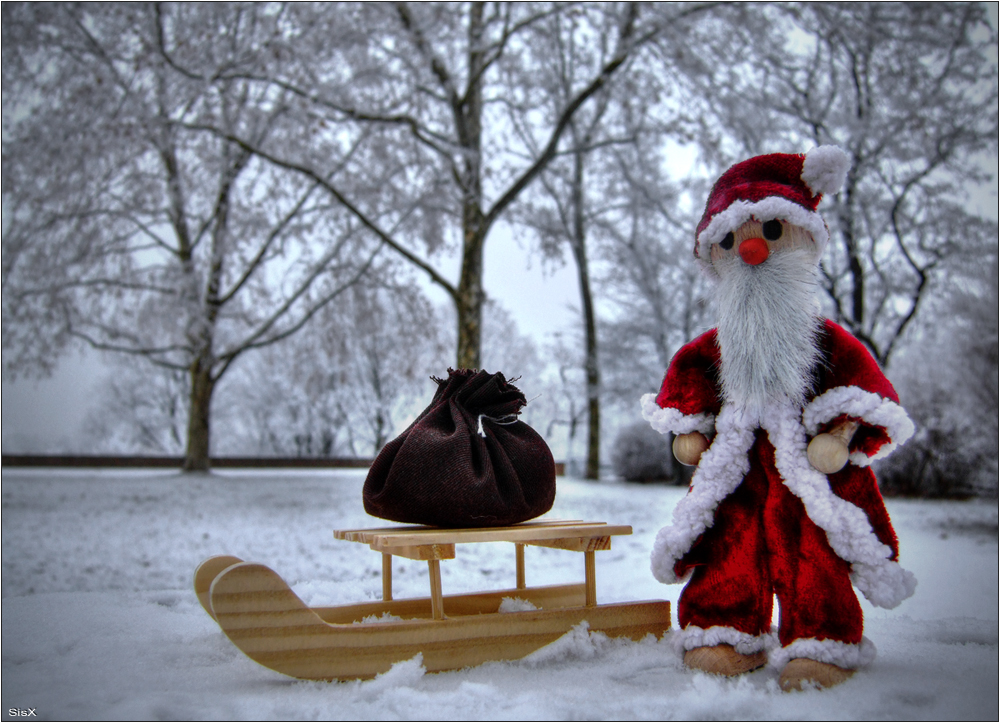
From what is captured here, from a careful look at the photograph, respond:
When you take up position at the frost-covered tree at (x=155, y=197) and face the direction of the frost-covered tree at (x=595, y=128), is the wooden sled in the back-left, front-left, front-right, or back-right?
front-right

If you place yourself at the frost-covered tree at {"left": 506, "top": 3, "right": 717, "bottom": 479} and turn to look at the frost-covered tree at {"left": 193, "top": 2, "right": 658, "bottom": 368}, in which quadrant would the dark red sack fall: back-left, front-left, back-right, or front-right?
front-left

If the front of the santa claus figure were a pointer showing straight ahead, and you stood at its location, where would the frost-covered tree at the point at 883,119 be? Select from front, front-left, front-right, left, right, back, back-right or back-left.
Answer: back

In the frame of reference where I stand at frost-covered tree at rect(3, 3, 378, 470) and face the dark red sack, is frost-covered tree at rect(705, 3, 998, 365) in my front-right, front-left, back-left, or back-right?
front-left

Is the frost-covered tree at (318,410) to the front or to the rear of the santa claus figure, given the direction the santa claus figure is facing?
to the rear

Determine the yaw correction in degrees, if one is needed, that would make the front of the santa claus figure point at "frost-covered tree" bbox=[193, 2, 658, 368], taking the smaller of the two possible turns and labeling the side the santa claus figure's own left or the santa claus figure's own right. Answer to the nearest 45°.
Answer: approximately 135° to the santa claus figure's own right

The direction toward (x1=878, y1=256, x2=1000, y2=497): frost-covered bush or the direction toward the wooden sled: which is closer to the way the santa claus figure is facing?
the wooden sled

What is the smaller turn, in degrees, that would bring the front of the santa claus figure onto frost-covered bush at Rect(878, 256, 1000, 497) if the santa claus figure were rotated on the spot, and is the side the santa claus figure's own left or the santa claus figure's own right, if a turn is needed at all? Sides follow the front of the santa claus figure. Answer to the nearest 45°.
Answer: approximately 180°

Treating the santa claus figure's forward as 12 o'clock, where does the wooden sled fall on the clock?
The wooden sled is roughly at 2 o'clock from the santa claus figure.

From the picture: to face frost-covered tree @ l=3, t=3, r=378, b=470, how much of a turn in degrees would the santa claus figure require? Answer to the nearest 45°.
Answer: approximately 135° to its right

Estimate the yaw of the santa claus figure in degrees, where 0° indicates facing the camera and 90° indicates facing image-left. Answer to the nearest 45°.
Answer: approximately 0°

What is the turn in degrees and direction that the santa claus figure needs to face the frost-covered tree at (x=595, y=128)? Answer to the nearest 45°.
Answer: approximately 180°
